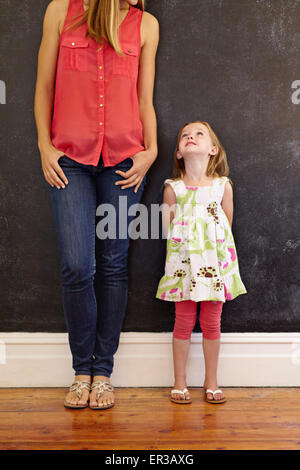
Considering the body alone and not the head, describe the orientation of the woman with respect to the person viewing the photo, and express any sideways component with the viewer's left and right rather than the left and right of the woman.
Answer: facing the viewer

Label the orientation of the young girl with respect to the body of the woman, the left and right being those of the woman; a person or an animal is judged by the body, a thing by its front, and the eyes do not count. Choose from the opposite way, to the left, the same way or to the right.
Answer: the same way

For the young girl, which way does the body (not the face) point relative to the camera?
toward the camera

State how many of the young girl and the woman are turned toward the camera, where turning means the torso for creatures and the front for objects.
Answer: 2
